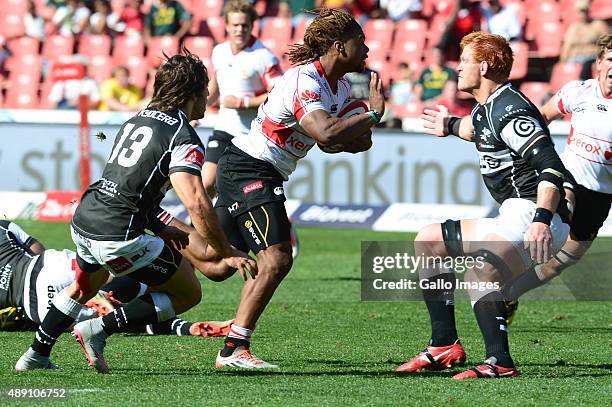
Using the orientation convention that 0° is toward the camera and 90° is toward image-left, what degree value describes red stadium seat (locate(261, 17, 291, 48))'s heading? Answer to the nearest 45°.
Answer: approximately 0°

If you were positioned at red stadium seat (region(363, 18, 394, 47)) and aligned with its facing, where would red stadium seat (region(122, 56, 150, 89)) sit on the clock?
red stadium seat (region(122, 56, 150, 89)) is roughly at 3 o'clock from red stadium seat (region(363, 18, 394, 47)).

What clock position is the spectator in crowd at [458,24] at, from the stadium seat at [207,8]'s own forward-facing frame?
The spectator in crowd is roughly at 10 o'clock from the stadium seat.

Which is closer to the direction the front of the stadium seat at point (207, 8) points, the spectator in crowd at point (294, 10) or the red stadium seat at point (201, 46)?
the red stadium seat
